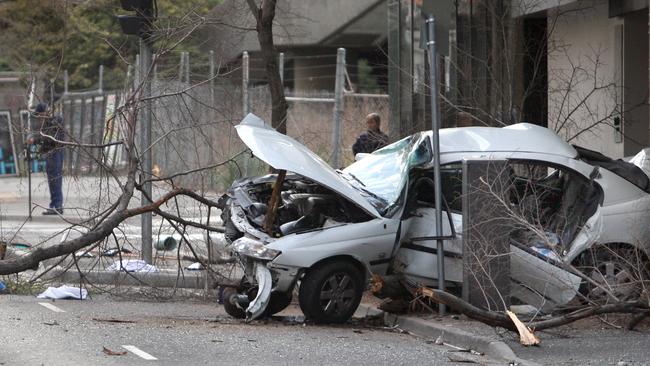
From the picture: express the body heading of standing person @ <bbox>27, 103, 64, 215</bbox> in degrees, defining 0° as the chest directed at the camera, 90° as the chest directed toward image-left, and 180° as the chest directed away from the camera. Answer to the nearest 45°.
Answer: approximately 90°

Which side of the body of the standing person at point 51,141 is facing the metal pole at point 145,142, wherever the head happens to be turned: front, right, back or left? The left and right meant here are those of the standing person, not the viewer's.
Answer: back

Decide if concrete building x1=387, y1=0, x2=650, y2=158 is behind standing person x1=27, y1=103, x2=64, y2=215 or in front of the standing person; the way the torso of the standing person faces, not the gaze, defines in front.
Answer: behind

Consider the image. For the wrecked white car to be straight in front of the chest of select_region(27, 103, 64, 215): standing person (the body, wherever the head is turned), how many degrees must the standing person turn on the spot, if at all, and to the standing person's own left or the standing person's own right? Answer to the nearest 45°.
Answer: approximately 135° to the standing person's own left

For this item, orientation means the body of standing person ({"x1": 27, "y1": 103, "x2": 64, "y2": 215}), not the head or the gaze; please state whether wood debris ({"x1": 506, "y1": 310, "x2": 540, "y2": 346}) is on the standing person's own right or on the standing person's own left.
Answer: on the standing person's own left

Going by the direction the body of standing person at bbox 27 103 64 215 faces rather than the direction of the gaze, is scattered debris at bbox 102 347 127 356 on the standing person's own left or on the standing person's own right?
on the standing person's own left
